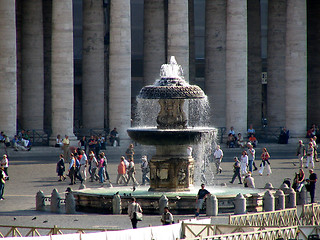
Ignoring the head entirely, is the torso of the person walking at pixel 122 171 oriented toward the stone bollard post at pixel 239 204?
no

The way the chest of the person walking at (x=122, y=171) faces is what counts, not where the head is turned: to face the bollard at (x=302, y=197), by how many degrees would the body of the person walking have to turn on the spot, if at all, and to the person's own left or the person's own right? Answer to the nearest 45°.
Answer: approximately 135° to the person's own left

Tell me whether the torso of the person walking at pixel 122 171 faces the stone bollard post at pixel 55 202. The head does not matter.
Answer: no

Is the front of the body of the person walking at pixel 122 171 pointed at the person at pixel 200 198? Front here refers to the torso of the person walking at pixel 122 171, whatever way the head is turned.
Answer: no

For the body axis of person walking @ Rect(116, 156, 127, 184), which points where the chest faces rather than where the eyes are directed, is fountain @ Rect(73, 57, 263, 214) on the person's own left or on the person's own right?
on the person's own left
